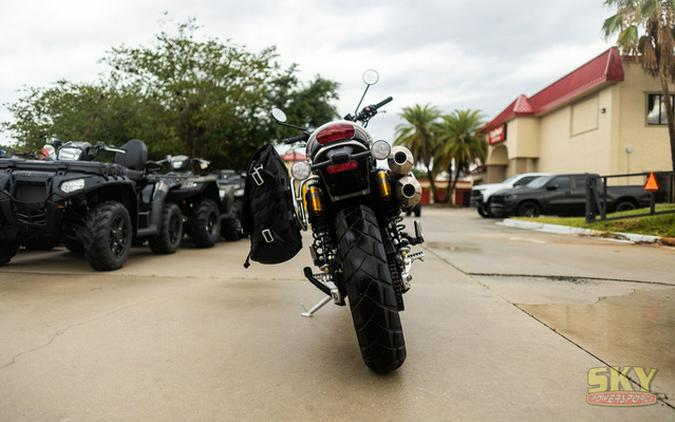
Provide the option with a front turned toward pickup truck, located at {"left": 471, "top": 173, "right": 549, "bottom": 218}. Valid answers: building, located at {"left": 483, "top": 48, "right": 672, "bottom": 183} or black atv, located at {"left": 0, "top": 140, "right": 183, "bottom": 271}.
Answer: the building

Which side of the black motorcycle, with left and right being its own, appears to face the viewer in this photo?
back

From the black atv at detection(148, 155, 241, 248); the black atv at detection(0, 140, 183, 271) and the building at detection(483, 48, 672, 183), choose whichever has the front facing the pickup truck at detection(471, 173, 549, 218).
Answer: the building

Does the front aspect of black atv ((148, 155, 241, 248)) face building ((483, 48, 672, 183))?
no

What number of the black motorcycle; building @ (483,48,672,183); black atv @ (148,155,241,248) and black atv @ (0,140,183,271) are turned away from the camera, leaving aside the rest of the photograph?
1

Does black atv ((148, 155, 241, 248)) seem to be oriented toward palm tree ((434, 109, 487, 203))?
no

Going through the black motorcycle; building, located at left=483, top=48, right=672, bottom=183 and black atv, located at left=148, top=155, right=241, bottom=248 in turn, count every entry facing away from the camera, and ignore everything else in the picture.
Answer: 1

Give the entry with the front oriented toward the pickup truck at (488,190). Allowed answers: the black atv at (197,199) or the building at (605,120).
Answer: the building

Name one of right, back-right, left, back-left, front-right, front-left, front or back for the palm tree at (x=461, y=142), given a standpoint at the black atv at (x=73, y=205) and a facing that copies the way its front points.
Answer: back

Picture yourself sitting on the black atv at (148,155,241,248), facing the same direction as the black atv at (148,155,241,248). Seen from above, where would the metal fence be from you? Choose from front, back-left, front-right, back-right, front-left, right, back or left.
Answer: back-left

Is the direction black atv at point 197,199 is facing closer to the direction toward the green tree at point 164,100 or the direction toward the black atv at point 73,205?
the black atv

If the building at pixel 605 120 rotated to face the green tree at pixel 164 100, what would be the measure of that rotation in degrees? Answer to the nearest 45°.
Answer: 0° — it already faces it

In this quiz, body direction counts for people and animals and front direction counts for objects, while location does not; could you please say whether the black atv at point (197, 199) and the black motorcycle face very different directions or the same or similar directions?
very different directions

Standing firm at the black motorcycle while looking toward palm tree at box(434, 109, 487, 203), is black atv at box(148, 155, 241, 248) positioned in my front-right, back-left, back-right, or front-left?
front-left

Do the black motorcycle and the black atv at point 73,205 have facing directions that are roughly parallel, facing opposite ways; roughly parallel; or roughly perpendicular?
roughly parallel, facing opposite ways

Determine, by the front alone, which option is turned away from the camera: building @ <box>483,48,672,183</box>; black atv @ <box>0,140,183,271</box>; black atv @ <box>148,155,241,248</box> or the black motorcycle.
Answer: the black motorcycle

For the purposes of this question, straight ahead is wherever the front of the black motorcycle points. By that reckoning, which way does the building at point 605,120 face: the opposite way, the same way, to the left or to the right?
to the left

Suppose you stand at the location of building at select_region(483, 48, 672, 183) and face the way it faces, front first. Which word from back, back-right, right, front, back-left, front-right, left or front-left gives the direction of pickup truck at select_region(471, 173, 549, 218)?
front

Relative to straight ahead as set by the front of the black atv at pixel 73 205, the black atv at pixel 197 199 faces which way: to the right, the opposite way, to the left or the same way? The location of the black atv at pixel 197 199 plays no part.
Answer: the same way

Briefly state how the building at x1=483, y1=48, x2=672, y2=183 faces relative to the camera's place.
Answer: facing the viewer and to the left of the viewer

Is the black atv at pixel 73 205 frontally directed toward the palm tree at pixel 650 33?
no
